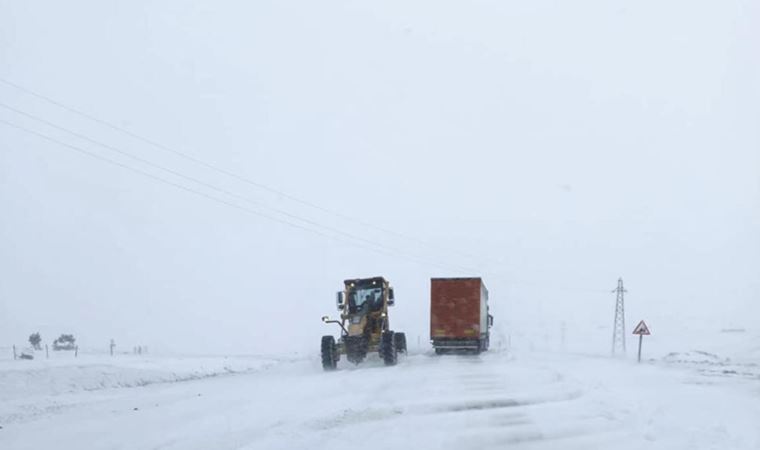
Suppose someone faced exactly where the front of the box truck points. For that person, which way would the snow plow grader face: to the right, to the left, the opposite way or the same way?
the opposite way

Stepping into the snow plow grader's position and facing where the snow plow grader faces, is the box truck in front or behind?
behind

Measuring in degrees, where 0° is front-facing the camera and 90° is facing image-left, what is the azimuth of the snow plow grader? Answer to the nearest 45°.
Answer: approximately 0°

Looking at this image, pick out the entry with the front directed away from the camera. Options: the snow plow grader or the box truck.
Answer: the box truck

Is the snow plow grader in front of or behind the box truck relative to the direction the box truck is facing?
behind

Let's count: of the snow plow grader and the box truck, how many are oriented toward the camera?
1

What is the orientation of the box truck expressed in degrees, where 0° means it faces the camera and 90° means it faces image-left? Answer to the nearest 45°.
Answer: approximately 180°
